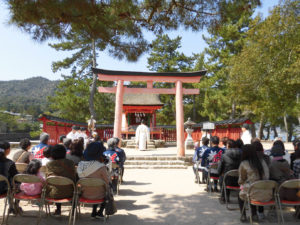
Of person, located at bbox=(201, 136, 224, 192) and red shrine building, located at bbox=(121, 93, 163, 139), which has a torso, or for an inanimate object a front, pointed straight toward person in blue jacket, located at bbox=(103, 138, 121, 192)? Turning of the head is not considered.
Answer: the red shrine building

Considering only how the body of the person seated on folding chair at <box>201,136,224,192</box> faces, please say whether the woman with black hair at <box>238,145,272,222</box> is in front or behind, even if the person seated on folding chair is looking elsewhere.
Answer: behind

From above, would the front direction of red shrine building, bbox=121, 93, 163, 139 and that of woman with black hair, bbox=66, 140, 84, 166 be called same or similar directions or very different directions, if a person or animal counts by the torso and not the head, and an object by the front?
very different directions

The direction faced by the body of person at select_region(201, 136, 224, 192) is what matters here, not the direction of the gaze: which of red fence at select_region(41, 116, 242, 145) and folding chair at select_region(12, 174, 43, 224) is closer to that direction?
the red fence

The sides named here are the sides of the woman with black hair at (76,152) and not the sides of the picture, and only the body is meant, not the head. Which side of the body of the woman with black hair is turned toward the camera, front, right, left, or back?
back

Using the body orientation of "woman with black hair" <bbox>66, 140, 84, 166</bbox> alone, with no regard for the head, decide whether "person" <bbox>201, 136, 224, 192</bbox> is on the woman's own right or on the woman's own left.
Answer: on the woman's own right

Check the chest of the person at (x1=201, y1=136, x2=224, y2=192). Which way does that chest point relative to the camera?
away from the camera

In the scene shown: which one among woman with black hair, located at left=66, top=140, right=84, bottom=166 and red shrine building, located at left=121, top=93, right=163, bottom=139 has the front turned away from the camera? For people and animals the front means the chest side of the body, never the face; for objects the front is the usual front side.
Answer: the woman with black hair

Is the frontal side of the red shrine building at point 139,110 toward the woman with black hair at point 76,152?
yes
